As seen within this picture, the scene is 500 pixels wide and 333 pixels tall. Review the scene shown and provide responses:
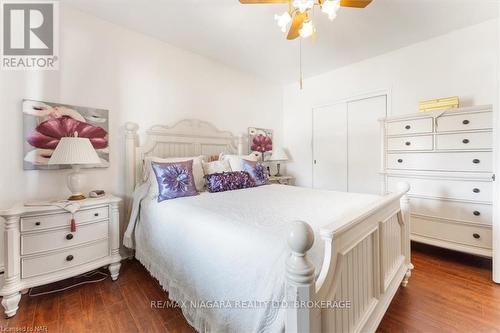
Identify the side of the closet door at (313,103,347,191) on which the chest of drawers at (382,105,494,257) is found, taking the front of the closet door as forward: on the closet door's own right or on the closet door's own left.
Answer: on the closet door's own left

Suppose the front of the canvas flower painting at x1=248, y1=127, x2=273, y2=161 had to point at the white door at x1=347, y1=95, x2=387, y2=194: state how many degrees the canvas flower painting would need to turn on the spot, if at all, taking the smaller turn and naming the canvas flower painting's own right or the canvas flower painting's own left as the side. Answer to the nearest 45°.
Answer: approximately 45° to the canvas flower painting's own left

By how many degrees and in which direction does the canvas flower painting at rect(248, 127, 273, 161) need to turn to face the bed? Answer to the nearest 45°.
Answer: approximately 45° to its right

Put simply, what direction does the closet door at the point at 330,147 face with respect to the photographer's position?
facing the viewer and to the left of the viewer

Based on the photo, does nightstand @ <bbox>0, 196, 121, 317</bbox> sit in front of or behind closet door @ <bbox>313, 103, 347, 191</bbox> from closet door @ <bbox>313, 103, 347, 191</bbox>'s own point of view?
in front

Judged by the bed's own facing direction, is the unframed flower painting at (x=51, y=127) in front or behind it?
behind

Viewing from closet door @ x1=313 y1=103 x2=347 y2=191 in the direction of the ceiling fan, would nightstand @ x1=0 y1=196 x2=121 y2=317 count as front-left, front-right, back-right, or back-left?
front-right

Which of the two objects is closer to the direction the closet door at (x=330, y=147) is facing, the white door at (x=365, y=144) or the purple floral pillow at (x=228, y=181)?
the purple floral pillow

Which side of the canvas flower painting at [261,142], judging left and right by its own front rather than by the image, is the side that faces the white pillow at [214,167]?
right

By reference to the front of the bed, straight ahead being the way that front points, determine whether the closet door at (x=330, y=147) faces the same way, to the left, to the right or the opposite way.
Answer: to the right

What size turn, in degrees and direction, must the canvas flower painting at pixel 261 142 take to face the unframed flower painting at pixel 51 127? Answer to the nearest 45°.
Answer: approximately 90° to its right

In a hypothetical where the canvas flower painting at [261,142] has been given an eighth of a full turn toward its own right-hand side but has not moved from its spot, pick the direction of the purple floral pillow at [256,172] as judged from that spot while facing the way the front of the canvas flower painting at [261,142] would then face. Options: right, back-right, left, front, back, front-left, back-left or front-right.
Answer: front

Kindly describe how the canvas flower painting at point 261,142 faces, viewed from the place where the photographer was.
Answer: facing the viewer and to the right of the viewer

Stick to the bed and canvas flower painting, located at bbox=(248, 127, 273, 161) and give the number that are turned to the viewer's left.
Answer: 0
